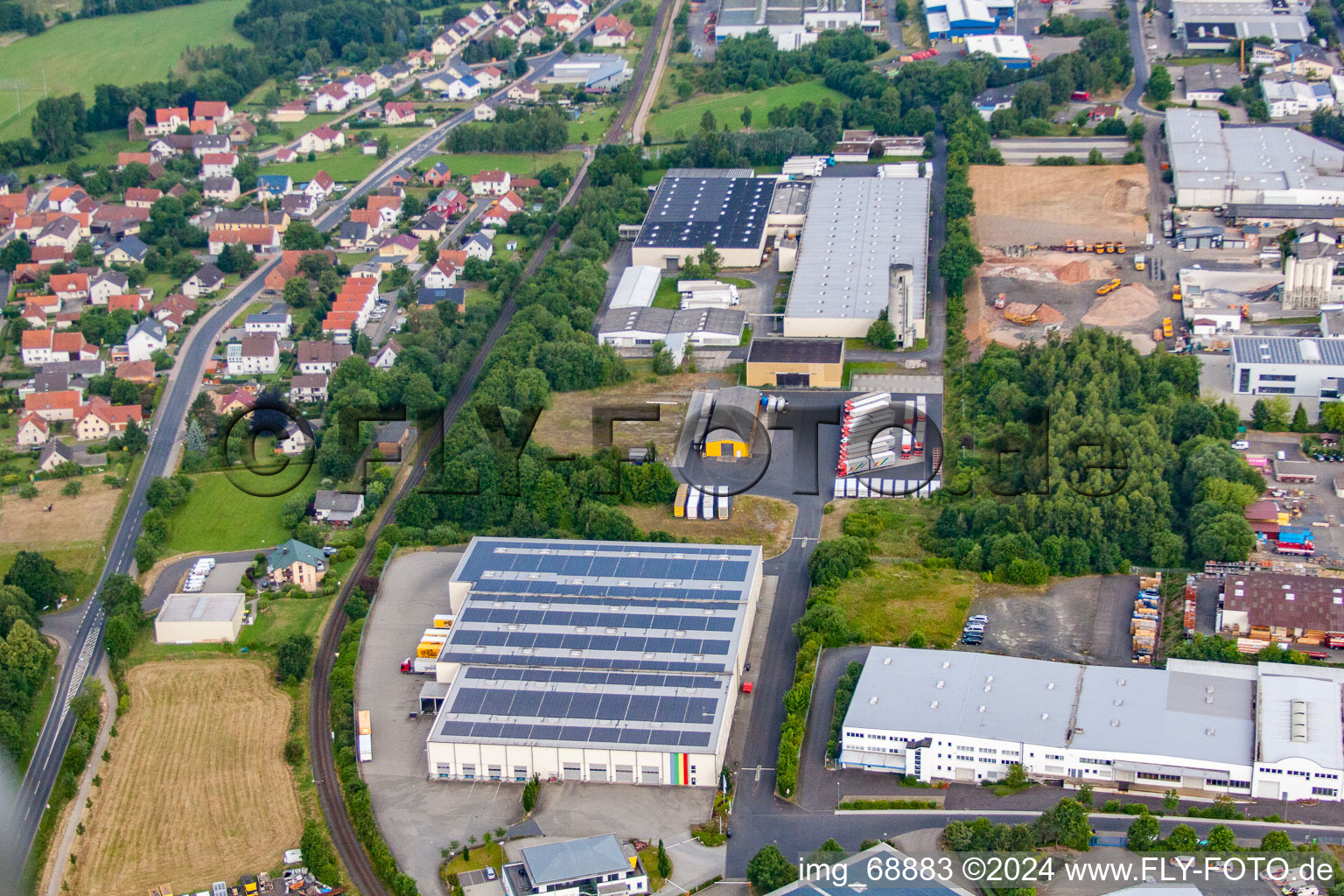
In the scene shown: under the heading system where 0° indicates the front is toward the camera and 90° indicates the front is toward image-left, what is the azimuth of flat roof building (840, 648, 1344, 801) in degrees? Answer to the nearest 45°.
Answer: approximately 0°

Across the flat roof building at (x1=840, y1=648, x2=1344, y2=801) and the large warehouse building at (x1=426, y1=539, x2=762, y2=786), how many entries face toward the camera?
2

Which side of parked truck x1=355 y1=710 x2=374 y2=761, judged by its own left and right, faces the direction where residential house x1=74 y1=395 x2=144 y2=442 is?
back

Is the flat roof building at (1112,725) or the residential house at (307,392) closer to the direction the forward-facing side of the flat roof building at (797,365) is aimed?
the flat roof building

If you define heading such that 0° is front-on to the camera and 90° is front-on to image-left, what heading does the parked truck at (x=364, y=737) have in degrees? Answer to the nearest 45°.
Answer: approximately 0°

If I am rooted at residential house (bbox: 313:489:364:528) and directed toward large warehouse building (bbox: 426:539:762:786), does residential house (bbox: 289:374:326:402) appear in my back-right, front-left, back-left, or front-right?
back-left

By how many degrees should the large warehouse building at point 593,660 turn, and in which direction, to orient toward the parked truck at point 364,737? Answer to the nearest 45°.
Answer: approximately 90° to its right

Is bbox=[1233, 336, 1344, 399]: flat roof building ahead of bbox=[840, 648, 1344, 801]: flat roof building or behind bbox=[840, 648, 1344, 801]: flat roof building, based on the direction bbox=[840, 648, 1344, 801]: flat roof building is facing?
behind

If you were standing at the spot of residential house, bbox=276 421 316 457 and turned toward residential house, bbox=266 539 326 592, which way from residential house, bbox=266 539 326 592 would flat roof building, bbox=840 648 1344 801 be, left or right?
left

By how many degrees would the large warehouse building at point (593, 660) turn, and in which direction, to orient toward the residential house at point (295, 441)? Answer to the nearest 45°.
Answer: approximately 135° to its right
